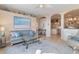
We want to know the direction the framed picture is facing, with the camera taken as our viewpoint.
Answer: facing the viewer and to the right of the viewer
